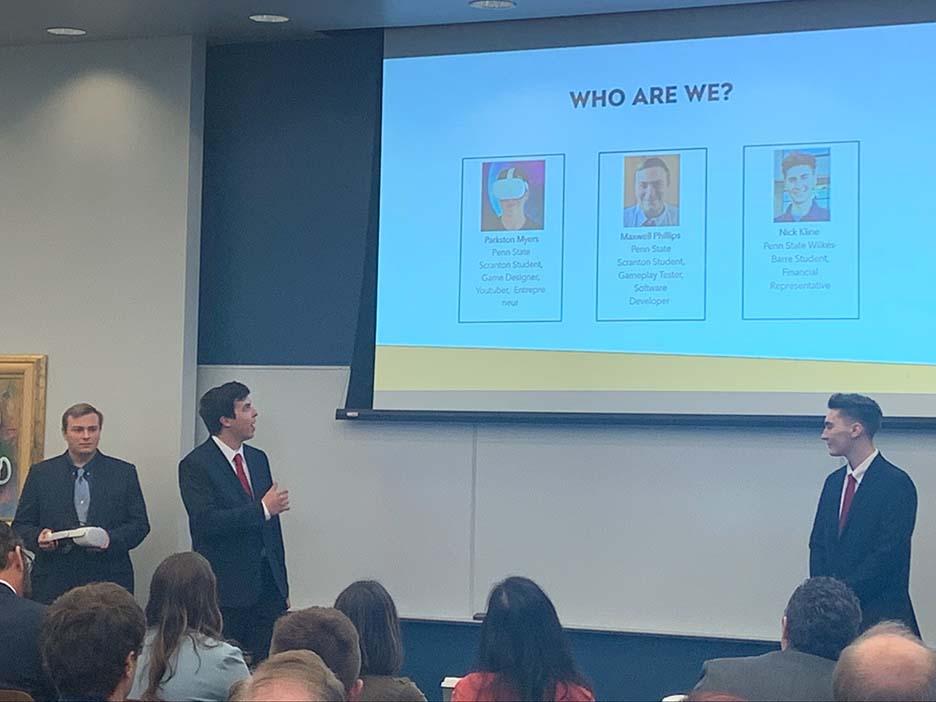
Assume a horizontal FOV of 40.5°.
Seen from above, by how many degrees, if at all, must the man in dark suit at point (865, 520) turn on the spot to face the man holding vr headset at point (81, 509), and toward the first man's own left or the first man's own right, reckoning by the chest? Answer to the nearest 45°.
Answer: approximately 45° to the first man's own right

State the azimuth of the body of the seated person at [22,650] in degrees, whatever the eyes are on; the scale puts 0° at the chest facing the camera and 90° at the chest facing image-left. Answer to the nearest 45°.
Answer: approximately 225°

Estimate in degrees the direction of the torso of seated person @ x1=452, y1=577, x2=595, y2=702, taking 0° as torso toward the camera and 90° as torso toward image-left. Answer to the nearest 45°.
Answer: approximately 180°

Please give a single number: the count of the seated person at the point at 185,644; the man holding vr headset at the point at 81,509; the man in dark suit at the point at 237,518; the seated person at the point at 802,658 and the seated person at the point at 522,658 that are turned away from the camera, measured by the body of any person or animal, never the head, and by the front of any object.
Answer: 3

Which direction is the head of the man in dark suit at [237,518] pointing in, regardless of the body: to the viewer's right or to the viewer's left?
to the viewer's right

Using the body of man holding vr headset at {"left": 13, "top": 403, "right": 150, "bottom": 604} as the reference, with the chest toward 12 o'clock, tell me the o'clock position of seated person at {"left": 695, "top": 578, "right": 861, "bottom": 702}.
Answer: The seated person is roughly at 11 o'clock from the man holding vr headset.

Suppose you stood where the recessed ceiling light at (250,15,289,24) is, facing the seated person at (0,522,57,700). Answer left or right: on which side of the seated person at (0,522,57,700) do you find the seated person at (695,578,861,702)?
left

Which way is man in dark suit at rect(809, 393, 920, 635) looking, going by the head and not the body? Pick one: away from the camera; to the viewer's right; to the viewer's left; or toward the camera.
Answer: to the viewer's left

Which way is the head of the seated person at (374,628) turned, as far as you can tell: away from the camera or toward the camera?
away from the camera

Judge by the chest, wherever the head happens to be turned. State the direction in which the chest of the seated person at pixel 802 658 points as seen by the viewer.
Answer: away from the camera

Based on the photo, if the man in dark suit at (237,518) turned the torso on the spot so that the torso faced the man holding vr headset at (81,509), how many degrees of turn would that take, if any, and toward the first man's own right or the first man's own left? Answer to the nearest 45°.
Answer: approximately 180°

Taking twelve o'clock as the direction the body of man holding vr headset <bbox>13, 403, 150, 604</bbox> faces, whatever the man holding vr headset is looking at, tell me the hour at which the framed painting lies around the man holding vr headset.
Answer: The framed painting is roughly at 5 o'clock from the man holding vr headset.

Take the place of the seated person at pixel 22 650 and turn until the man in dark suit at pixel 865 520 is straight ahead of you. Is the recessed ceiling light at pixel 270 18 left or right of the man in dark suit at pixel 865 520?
left

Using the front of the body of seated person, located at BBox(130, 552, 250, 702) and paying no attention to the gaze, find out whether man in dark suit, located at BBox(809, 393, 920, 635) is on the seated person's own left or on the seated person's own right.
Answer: on the seated person's own right
